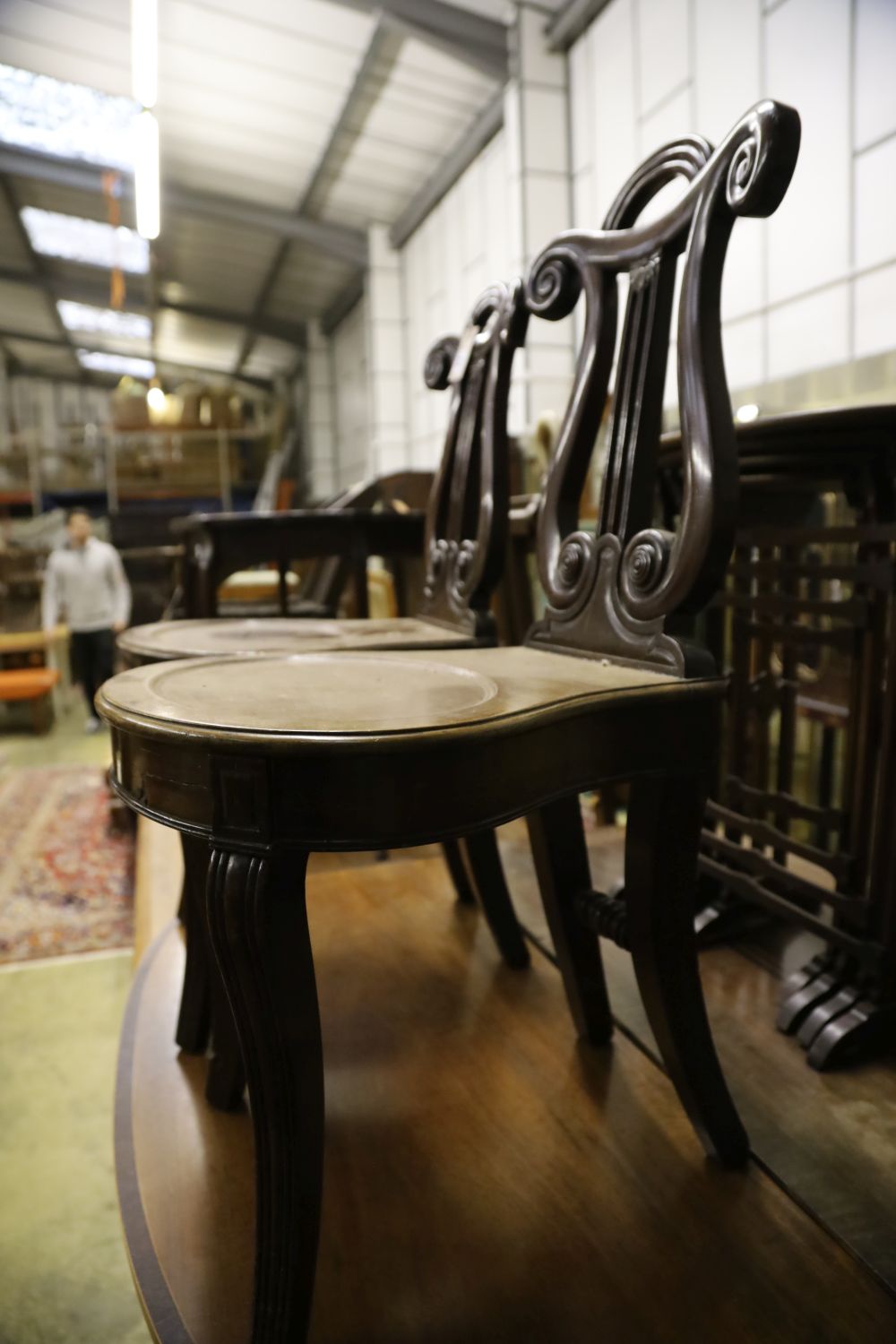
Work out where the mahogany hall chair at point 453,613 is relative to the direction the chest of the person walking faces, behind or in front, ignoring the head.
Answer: in front

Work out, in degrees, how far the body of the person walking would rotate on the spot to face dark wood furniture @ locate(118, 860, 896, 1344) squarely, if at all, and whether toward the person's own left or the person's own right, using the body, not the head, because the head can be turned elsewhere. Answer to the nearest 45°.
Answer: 0° — they already face it

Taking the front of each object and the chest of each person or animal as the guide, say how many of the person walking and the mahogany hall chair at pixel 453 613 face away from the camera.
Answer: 0

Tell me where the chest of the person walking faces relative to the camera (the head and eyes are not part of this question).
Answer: toward the camera

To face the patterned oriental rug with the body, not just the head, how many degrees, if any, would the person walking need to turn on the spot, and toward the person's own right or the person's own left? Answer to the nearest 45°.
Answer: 0° — they already face it

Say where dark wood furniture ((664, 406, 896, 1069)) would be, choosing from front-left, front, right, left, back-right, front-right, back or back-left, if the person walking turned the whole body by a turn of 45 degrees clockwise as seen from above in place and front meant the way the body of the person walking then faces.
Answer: front-left
